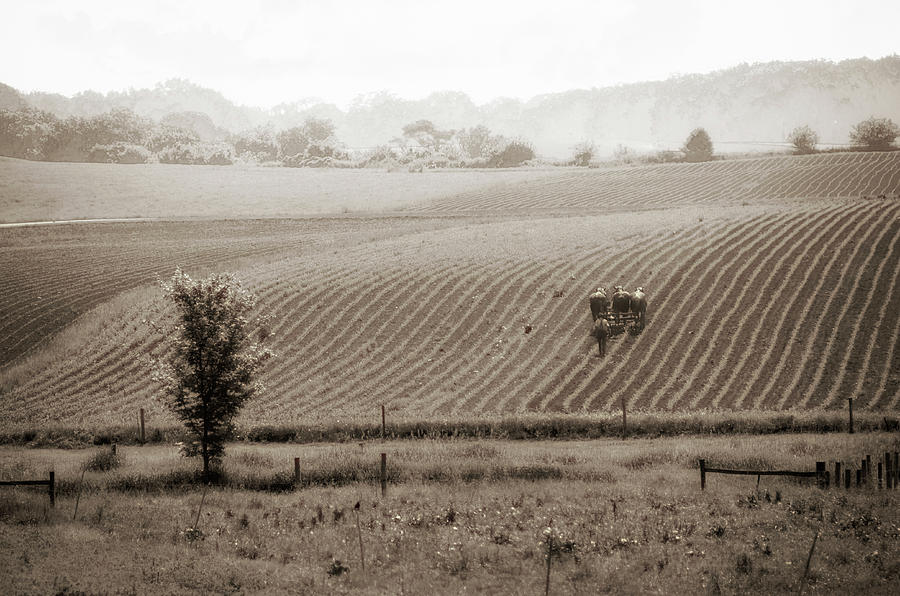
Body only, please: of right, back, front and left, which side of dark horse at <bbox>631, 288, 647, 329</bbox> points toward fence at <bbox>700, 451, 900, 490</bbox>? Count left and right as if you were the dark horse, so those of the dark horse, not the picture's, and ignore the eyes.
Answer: back

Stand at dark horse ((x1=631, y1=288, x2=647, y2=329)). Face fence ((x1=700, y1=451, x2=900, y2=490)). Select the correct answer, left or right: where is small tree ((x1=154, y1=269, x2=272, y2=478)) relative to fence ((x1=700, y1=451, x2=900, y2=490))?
right

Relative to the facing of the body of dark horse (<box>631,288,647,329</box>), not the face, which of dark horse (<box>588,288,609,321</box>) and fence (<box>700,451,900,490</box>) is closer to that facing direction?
the dark horse

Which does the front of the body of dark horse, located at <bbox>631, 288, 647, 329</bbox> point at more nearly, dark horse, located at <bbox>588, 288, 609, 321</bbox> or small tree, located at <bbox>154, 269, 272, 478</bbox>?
the dark horse

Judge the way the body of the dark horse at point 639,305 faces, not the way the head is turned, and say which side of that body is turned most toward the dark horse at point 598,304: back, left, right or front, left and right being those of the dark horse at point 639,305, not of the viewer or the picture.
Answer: left

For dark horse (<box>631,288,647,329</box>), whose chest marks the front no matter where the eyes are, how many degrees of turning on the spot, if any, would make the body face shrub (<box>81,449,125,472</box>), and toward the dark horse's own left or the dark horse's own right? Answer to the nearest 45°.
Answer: approximately 135° to the dark horse's own left

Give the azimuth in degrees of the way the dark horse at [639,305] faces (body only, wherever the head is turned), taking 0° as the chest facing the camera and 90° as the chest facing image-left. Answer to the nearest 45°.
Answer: approximately 180°

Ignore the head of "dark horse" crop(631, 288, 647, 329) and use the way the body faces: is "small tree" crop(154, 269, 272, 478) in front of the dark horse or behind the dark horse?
behind
